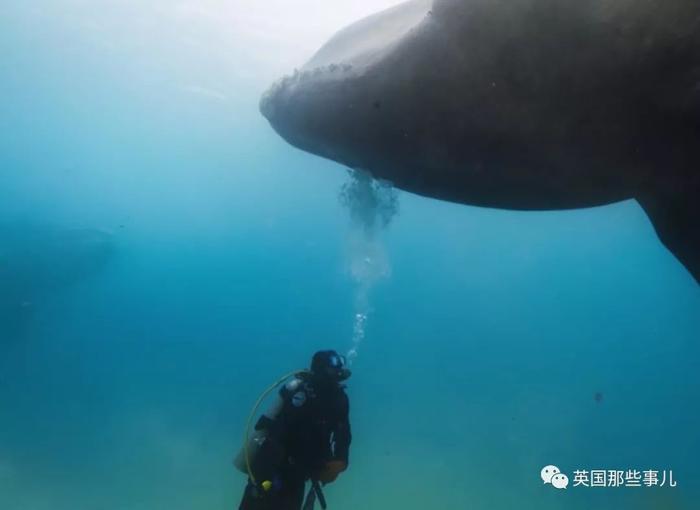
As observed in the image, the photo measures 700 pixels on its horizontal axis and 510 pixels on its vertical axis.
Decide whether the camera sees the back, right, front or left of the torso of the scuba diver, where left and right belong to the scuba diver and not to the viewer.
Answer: right

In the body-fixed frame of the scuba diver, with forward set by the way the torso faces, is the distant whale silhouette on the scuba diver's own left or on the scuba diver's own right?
on the scuba diver's own left

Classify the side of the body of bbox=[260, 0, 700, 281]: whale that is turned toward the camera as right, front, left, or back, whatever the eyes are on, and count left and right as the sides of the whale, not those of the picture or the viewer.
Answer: left
